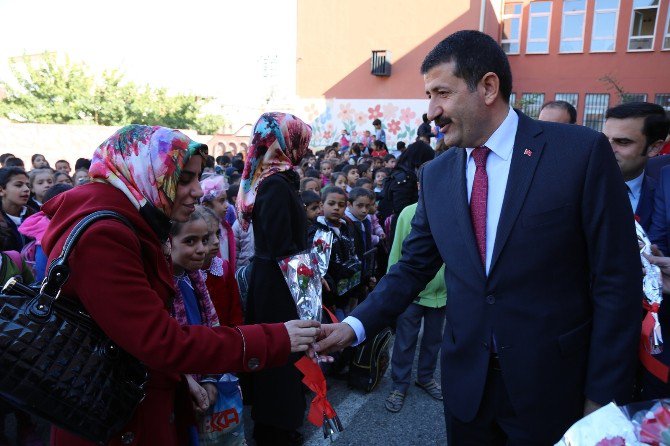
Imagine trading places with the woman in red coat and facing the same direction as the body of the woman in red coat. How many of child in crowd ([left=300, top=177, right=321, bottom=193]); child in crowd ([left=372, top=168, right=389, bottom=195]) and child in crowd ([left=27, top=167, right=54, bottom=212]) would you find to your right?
0

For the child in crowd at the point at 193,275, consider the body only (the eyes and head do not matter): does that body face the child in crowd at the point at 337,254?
no

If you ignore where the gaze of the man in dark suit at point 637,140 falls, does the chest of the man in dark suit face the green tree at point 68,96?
no

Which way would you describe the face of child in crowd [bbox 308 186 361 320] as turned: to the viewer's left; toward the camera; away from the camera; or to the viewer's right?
toward the camera

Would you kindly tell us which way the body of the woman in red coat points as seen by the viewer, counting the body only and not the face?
to the viewer's right

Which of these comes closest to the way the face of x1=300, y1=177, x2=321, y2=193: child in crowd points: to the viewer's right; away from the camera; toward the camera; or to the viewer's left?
toward the camera

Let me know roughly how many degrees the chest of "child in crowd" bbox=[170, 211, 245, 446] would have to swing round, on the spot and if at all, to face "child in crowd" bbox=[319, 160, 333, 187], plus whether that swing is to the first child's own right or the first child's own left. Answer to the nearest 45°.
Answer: approximately 135° to the first child's own left

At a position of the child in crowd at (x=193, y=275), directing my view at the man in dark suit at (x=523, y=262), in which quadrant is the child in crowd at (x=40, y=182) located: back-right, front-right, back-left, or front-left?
back-left

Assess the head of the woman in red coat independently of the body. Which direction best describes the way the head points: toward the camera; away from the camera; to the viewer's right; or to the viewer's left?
to the viewer's right

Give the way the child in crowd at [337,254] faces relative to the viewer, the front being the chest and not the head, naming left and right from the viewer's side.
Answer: facing the viewer

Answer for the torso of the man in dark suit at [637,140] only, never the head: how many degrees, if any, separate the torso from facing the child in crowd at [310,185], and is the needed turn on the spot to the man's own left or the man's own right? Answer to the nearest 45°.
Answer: approximately 90° to the man's own right

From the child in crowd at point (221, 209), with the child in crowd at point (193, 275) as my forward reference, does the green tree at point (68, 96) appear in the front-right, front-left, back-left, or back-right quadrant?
back-right

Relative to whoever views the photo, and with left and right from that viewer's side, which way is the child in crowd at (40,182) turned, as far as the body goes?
facing the viewer and to the right of the viewer

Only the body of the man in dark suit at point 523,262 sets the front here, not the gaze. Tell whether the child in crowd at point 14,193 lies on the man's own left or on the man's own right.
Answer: on the man's own right

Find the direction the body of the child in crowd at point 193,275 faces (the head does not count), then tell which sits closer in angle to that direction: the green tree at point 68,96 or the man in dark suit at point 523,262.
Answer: the man in dark suit

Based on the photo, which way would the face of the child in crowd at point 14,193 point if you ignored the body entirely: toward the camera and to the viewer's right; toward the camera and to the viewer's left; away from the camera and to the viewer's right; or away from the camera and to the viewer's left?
toward the camera and to the viewer's right

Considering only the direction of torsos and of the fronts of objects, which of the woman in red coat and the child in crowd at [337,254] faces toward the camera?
the child in crowd
